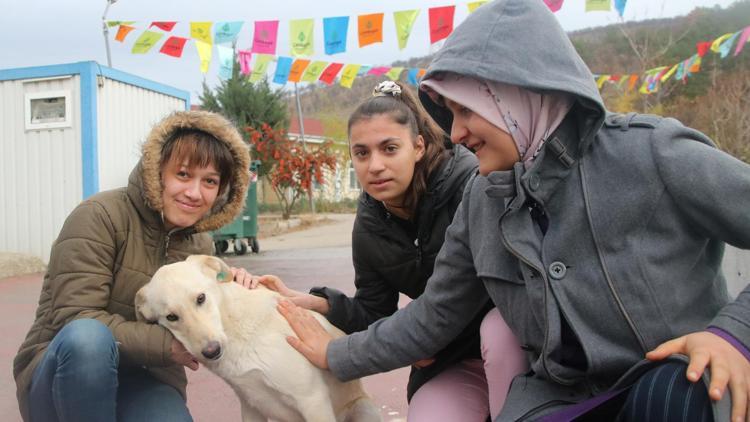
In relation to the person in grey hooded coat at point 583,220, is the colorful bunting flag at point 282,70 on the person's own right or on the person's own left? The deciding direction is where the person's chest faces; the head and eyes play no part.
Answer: on the person's own right

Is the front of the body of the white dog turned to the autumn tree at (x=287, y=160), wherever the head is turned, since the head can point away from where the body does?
no

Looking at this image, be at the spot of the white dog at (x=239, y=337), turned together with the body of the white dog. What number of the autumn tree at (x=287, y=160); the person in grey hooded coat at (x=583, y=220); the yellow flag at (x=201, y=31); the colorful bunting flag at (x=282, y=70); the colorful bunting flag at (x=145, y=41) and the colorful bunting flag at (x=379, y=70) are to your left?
1

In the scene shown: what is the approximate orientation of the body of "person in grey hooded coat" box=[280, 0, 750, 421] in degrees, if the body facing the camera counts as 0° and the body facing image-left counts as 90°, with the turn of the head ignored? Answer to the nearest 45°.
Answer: approximately 45°

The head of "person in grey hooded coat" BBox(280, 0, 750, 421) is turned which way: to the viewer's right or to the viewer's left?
to the viewer's left

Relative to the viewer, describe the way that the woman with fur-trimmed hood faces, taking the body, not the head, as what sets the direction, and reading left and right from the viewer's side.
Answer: facing the viewer and to the right of the viewer

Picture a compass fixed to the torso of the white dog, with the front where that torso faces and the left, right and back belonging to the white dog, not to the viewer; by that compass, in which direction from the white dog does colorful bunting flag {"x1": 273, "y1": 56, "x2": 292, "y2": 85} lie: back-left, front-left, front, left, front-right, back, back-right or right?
back-right

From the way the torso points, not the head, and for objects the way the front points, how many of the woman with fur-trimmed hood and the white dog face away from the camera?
0

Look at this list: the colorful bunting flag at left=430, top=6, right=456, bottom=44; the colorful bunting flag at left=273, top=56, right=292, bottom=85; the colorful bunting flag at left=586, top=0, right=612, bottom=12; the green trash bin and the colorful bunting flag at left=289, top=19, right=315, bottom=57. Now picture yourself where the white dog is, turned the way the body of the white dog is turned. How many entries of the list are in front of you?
0

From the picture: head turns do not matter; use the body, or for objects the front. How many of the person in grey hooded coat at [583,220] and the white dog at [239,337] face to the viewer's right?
0

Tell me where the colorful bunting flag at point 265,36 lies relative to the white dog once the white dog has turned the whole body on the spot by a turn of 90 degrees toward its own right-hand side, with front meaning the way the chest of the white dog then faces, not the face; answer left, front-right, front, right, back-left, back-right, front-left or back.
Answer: front-right

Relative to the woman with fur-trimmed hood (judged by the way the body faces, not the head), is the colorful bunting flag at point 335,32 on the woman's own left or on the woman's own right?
on the woman's own left

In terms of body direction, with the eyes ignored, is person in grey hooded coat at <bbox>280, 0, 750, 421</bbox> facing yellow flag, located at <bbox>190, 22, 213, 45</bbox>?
no
